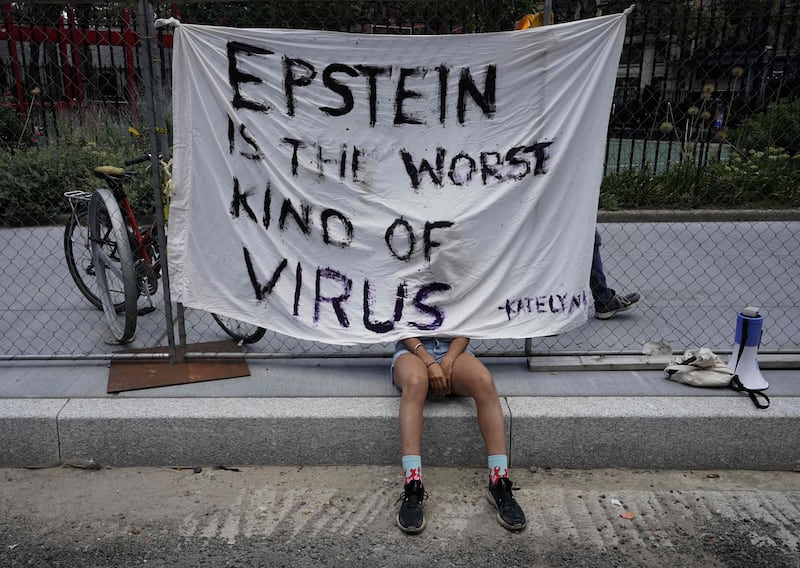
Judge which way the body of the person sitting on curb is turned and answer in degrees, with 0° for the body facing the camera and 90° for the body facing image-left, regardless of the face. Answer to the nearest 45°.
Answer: approximately 0°

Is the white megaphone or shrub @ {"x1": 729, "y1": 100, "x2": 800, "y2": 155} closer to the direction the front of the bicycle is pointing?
the white megaphone

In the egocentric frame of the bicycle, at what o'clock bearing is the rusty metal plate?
The rusty metal plate is roughly at 1 o'clock from the bicycle.

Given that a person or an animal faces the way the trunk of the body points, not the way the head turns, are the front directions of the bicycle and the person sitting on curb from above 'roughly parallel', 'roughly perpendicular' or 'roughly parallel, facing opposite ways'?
roughly perpendicular

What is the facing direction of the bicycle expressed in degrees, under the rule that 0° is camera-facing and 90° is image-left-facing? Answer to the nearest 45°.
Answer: approximately 315°

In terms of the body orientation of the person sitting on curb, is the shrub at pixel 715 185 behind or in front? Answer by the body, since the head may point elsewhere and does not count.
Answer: behind

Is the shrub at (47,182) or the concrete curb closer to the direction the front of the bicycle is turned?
the concrete curb
